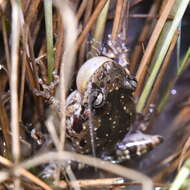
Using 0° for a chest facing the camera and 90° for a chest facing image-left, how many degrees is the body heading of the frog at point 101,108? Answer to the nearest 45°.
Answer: approximately 135°
